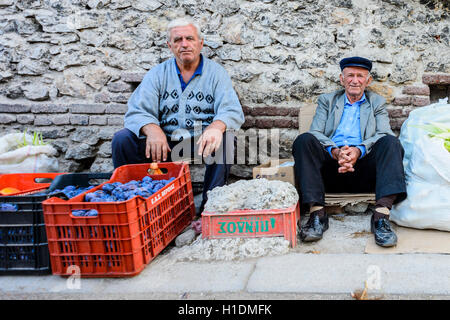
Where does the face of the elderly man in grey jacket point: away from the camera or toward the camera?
toward the camera

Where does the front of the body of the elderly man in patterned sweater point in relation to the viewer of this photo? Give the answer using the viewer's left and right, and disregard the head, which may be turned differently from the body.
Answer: facing the viewer

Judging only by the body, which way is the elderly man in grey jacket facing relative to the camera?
toward the camera

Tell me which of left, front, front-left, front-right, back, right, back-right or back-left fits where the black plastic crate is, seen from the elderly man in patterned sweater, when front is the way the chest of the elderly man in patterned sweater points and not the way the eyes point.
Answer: front-right

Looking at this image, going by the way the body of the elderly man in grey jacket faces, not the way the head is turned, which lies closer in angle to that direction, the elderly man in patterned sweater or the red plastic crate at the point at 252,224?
the red plastic crate

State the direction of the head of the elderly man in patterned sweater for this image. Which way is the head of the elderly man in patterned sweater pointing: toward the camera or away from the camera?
toward the camera

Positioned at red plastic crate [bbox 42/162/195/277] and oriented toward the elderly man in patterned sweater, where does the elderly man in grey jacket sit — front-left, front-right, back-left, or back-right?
front-right

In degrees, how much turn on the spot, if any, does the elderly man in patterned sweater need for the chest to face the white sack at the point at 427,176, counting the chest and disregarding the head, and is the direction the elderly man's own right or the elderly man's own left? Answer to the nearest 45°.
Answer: approximately 45° to the elderly man's own left

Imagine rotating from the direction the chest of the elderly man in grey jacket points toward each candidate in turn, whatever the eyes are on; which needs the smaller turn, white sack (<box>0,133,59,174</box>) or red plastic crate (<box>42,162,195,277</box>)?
the red plastic crate

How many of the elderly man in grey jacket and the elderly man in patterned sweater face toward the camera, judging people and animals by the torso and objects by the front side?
2

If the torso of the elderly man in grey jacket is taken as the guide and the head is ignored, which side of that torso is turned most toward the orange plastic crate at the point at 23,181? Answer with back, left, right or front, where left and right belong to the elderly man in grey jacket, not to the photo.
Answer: right

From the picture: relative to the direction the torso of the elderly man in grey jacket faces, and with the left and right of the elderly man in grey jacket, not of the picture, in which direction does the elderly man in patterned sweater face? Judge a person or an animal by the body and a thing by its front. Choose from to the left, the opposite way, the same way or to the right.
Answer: the same way

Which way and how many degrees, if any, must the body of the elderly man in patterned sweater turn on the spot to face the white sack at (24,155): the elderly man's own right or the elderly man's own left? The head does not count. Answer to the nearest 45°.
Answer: approximately 90° to the elderly man's own right

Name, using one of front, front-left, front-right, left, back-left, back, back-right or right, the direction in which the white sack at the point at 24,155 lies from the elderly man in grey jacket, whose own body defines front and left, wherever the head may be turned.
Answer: right
